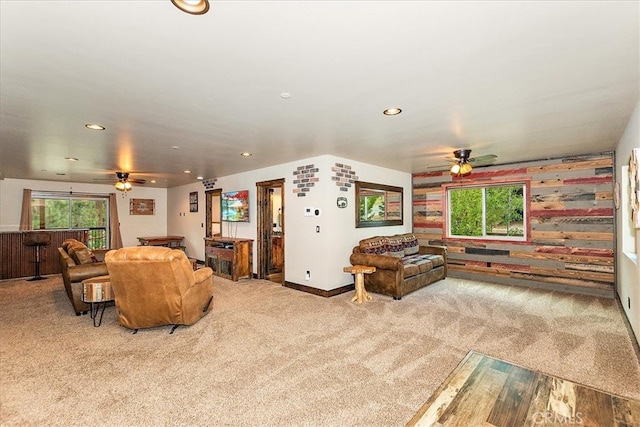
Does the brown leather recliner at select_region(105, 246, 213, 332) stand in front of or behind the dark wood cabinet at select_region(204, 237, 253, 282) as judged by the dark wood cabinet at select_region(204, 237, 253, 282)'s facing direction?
in front

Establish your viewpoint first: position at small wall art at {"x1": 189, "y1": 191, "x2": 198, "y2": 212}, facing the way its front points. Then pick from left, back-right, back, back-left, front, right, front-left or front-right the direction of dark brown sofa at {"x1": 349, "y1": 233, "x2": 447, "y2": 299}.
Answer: left

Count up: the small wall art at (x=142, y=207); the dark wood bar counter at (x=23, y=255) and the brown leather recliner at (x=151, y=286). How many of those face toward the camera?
2

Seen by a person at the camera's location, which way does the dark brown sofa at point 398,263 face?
facing the viewer and to the right of the viewer

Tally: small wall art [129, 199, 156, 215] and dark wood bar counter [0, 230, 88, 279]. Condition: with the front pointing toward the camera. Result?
2

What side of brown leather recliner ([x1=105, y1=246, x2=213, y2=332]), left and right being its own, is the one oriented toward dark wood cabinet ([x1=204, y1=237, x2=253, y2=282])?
front

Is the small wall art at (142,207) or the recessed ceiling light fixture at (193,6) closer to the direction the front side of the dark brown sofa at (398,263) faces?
the recessed ceiling light fixture

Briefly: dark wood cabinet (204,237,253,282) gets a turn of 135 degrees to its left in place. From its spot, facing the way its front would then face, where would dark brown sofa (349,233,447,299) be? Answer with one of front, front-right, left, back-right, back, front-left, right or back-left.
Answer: front-right

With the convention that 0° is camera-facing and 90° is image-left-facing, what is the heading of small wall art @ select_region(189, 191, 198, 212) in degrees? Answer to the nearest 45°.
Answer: approximately 45°

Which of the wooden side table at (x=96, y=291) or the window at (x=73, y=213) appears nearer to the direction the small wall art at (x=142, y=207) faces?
the wooden side table

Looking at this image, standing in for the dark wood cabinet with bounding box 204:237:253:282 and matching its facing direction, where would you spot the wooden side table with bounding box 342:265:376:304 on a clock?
The wooden side table is roughly at 9 o'clock from the dark wood cabinet.

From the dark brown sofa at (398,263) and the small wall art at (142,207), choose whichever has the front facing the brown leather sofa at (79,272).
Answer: the small wall art

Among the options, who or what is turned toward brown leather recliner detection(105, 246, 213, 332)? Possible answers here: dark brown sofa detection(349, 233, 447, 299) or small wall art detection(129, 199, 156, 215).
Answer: the small wall art

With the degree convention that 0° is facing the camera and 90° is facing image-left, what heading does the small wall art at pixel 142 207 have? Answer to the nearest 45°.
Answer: approximately 0°
